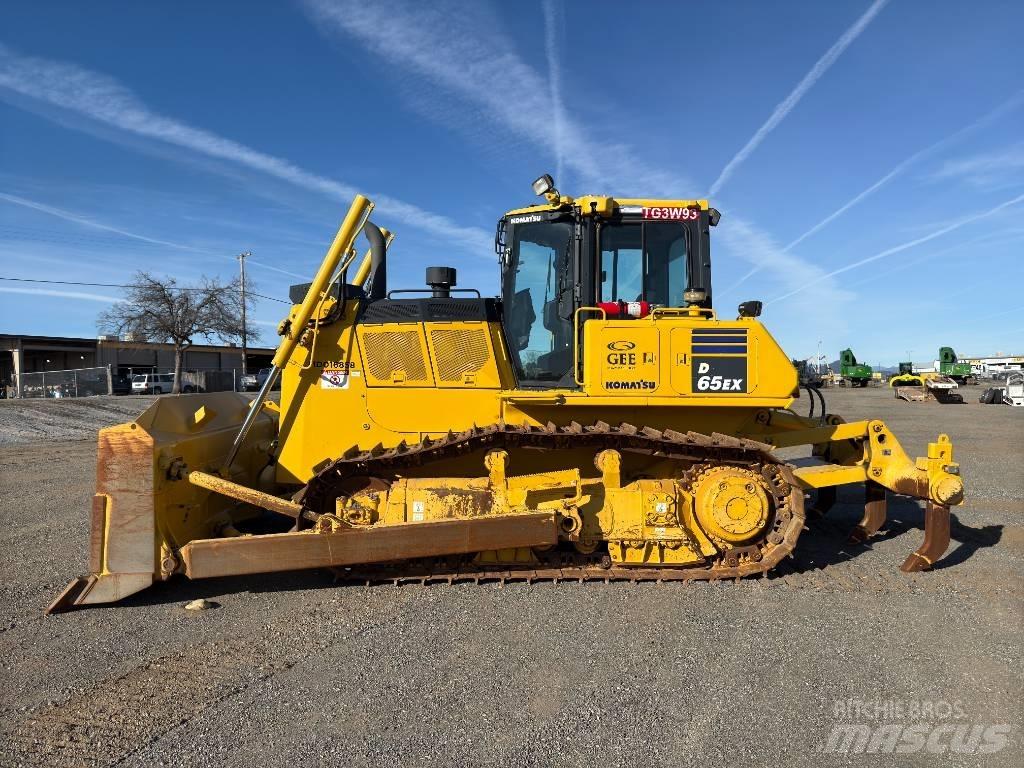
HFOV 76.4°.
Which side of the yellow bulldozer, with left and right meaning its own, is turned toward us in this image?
left

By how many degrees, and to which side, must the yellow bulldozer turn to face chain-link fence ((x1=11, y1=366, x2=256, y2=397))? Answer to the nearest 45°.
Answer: approximately 45° to its right

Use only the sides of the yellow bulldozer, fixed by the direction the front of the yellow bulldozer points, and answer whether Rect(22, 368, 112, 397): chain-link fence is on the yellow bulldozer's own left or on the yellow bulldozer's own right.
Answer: on the yellow bulldozer's own right

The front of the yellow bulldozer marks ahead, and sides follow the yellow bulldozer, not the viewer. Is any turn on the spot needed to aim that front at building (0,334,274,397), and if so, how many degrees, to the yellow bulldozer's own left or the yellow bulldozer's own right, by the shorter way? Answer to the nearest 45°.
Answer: approximately 45° to the yellow bulldozer's own right
